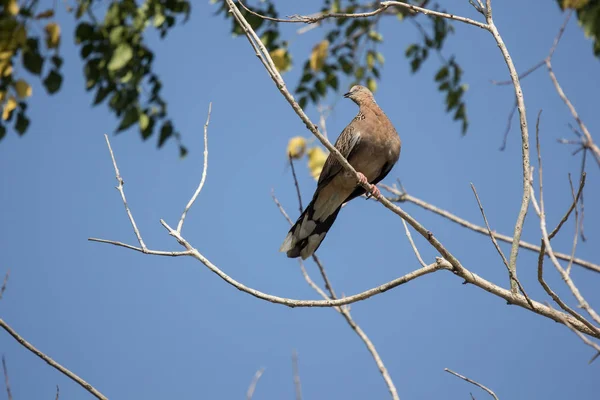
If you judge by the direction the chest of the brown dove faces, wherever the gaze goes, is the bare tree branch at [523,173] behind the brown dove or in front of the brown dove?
in front

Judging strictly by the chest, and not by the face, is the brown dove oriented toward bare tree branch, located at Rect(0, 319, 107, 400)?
no
